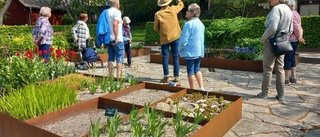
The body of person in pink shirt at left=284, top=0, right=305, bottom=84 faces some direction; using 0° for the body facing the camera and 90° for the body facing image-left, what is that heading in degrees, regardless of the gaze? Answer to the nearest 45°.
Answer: approximately 90°

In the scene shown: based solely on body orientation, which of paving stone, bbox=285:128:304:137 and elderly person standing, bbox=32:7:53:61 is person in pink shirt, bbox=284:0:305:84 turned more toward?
the elderly person standing

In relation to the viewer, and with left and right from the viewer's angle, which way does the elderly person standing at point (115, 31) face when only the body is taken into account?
facing away from the viewer and to the right of the viewer

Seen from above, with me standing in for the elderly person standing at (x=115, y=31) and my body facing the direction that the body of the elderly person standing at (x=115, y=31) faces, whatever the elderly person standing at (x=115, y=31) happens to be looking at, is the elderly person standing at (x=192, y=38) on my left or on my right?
on my right

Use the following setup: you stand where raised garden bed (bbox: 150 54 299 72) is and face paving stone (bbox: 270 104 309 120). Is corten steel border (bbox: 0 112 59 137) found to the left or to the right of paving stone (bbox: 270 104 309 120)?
right

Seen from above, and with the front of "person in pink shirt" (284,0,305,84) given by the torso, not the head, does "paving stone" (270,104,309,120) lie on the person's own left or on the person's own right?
on the person's own left

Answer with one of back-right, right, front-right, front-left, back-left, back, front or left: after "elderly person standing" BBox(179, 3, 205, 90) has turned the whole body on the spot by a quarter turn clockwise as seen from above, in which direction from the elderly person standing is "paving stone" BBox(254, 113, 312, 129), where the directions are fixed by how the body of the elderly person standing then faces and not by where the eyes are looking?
right

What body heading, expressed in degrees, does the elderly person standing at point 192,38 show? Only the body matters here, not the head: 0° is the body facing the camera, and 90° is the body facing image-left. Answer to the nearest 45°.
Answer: approximately 135°

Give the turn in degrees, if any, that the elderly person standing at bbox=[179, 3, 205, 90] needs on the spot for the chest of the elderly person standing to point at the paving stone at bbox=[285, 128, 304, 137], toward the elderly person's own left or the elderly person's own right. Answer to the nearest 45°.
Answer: approximately 180°
